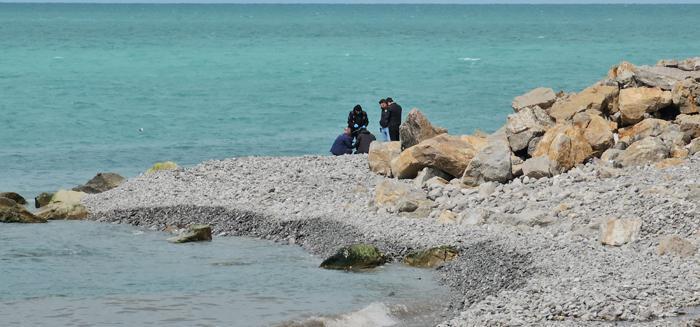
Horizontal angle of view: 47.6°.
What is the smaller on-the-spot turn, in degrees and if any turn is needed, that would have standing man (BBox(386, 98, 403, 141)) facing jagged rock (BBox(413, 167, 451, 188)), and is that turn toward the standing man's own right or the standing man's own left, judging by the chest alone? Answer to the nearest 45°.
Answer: approximately 90° to the standing man's own left

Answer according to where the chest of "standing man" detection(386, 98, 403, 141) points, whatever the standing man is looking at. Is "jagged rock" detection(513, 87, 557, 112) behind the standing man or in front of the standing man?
behind

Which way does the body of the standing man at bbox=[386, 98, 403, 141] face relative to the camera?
to the viewer's left

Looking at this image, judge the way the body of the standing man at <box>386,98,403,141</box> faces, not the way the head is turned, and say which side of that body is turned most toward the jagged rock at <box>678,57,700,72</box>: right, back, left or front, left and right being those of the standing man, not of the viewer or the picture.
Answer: back

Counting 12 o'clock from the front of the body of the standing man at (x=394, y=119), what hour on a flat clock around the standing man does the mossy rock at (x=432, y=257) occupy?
The mossy rock is roughly at 9 o'clock from the standing man.

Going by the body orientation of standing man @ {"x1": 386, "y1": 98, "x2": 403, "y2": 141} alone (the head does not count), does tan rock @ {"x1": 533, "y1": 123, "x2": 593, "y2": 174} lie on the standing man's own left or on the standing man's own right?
on the standing man's own left

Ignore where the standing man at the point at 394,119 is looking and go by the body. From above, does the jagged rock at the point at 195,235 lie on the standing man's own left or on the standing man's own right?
on the standing man's own left

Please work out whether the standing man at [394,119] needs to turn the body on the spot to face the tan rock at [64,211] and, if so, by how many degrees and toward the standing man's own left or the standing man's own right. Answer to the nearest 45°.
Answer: approximately 45° to the standing man's own left
